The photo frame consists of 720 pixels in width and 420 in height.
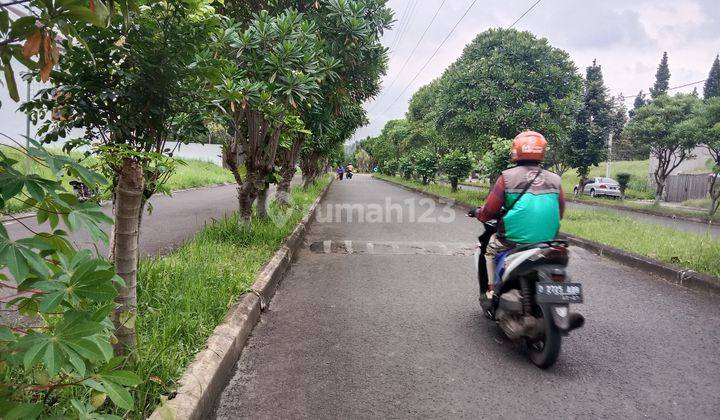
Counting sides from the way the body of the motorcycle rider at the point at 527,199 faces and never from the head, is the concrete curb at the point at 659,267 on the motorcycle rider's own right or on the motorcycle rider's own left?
on the motorcycle rider's own right

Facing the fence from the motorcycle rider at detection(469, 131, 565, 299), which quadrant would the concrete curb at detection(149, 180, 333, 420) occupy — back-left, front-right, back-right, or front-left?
back-left

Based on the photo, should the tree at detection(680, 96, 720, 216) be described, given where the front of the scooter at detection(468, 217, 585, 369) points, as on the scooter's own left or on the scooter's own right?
on the scooter's own right

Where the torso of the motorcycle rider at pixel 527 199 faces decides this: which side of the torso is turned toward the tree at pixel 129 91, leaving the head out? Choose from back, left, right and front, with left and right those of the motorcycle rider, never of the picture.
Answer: left

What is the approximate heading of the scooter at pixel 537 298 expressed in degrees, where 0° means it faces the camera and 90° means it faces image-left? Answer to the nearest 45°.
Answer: approximately 135°

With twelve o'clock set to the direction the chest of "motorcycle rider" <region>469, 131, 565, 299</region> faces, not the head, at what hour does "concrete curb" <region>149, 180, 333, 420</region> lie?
The concrete curb is roughly at 9 o'clock from the motorcycle rider.

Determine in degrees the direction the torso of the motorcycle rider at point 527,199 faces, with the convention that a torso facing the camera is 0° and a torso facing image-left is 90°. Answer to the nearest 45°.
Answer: approximately 135°

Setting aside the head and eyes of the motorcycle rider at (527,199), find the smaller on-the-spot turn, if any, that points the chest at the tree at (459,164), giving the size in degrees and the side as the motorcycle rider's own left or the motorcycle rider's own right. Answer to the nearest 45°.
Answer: approximately 45° to the motorcycle rider's own right

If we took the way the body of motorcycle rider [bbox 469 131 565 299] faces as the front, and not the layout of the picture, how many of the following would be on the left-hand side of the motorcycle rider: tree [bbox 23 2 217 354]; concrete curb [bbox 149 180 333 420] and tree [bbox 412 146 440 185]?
2

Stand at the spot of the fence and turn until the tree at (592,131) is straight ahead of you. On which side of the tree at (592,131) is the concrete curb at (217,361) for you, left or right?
left

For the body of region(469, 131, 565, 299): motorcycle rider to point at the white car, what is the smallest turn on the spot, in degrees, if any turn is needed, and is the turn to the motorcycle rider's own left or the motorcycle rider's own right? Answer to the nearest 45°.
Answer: approximately 45° to the motorcycle rider's own right
